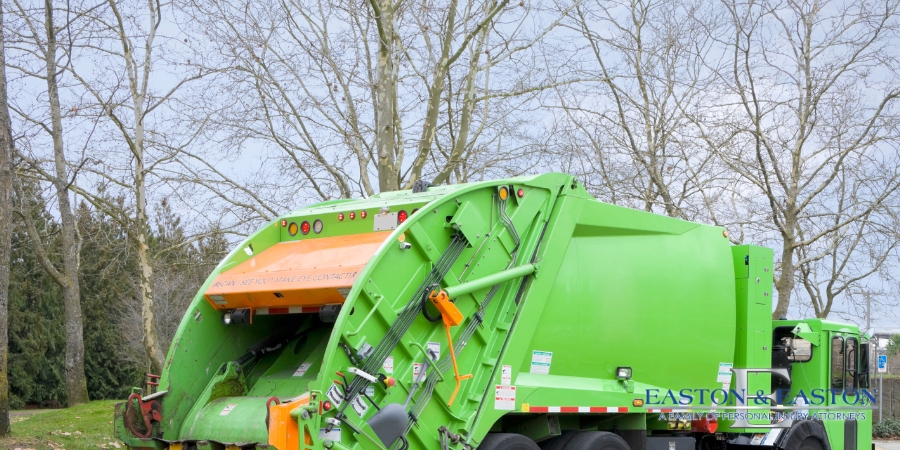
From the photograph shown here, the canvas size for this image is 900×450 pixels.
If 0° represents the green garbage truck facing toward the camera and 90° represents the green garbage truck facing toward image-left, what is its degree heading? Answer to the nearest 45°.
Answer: approximately 225°
